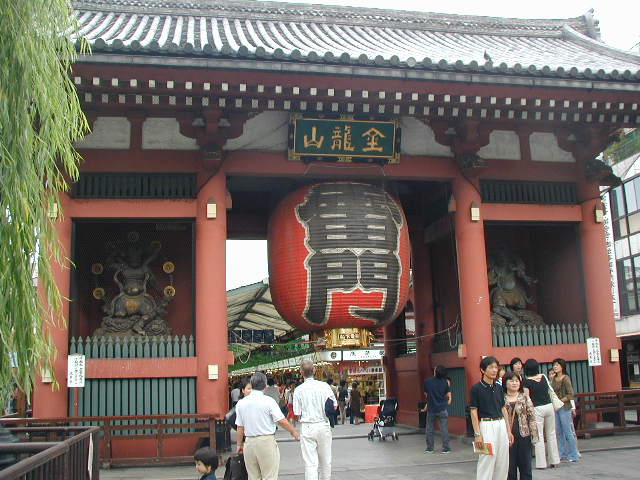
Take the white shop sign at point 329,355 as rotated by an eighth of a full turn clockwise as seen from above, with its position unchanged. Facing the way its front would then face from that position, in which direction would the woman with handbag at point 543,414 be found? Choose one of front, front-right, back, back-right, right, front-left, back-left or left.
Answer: left

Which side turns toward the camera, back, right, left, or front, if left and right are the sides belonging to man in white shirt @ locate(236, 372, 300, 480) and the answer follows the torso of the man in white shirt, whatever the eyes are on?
back

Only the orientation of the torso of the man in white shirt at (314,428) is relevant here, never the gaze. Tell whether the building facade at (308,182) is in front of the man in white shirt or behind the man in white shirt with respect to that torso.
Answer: in front

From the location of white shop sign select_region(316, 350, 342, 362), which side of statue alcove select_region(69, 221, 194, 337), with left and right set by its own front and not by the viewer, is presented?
back

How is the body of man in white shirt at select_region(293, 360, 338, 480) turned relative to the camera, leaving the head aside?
away from the camera

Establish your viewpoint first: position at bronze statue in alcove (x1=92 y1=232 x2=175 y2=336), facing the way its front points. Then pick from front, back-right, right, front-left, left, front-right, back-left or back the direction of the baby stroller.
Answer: left

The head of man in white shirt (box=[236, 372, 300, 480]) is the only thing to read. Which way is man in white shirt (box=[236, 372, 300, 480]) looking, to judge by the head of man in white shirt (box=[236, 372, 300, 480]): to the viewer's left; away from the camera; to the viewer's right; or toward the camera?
away from the camera
